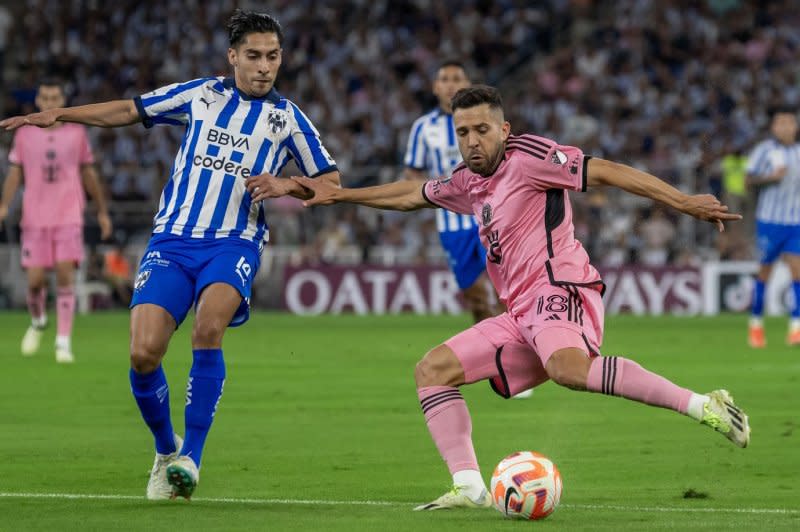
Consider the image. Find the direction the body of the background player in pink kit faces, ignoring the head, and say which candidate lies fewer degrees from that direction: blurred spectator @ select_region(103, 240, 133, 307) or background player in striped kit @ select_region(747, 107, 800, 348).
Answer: the background player in striped kit

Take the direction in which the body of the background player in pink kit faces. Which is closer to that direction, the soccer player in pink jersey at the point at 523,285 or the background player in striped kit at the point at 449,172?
the soccer player in pink jersey

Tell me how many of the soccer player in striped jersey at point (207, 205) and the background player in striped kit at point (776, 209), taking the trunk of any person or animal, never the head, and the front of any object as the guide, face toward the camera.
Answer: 2

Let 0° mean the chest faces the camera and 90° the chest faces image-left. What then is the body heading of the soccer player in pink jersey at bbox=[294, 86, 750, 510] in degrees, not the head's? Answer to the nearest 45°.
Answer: approximately 45°

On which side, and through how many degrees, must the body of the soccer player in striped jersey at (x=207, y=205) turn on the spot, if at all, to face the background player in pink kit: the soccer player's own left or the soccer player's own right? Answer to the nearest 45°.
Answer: approximately 180°

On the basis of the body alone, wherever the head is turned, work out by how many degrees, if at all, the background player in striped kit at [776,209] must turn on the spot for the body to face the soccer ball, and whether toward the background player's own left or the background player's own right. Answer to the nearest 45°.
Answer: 0° — they already face it

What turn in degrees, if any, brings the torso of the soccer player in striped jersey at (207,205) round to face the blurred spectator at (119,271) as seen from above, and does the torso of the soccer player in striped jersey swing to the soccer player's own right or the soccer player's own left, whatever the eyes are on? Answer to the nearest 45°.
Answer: approximately 180°

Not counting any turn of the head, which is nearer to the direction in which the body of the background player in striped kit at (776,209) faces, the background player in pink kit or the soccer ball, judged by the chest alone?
the soccer ball

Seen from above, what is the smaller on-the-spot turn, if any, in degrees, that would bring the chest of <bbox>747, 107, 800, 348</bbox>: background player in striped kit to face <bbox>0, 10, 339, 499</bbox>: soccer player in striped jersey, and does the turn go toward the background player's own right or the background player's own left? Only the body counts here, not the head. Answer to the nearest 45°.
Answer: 0° — they already face them
